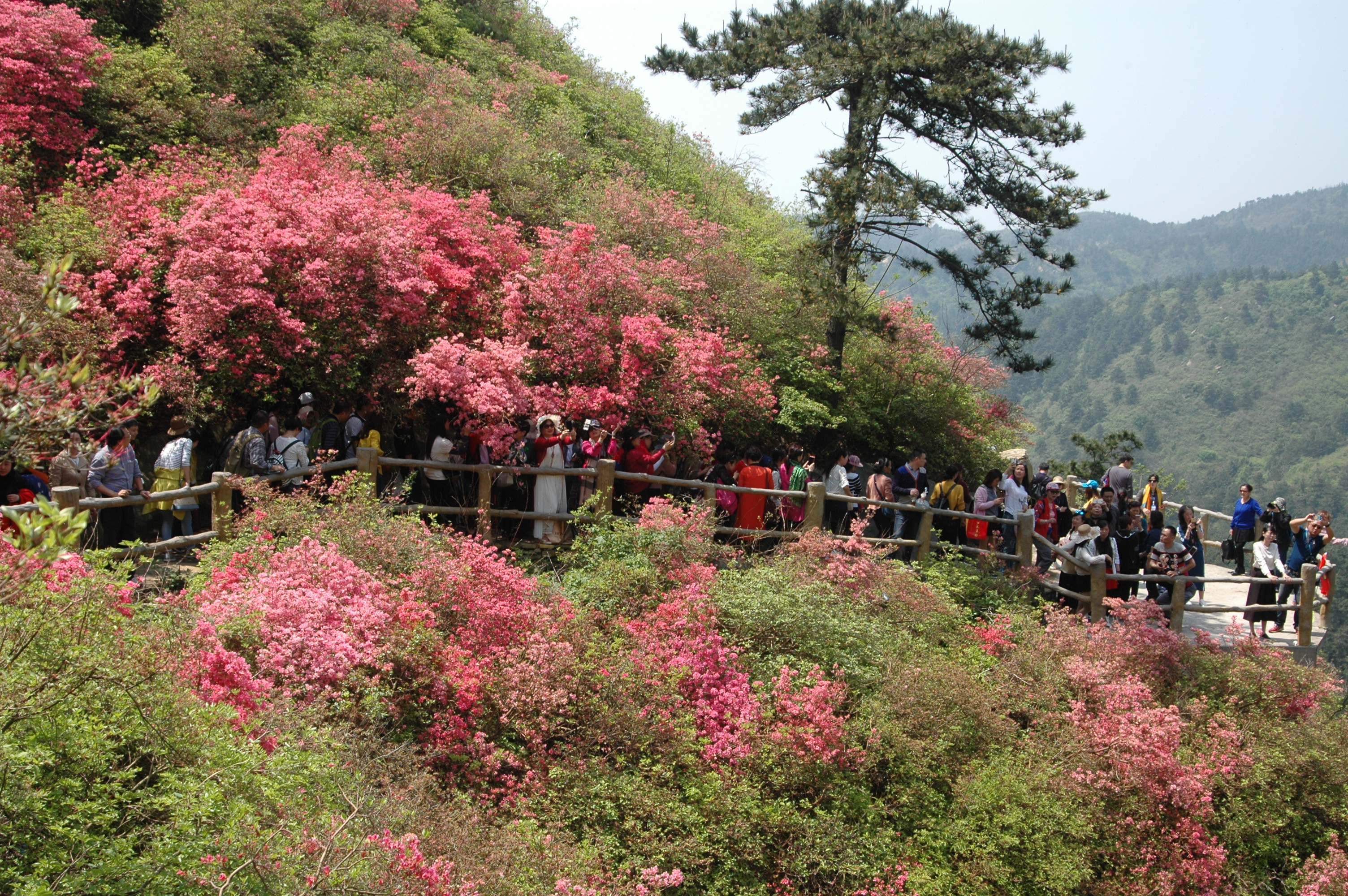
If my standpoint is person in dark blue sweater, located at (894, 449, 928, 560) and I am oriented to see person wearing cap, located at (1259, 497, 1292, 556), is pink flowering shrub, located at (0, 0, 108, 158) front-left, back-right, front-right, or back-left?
back-left

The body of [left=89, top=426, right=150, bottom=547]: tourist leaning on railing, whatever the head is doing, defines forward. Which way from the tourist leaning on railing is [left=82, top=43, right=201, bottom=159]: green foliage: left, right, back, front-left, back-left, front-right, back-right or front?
back-left

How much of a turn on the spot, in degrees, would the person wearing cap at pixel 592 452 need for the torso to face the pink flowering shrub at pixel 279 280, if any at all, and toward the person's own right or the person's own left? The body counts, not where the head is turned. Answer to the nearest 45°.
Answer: approximately 135° to the person's own right

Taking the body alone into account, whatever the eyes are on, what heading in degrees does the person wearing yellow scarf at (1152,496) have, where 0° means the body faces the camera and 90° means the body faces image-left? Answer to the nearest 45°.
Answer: approximately 0°

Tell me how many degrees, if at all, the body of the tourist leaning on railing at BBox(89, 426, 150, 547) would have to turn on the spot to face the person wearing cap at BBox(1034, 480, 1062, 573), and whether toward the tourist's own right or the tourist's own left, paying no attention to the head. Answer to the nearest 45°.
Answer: approximately 45° to the tourist's own left
